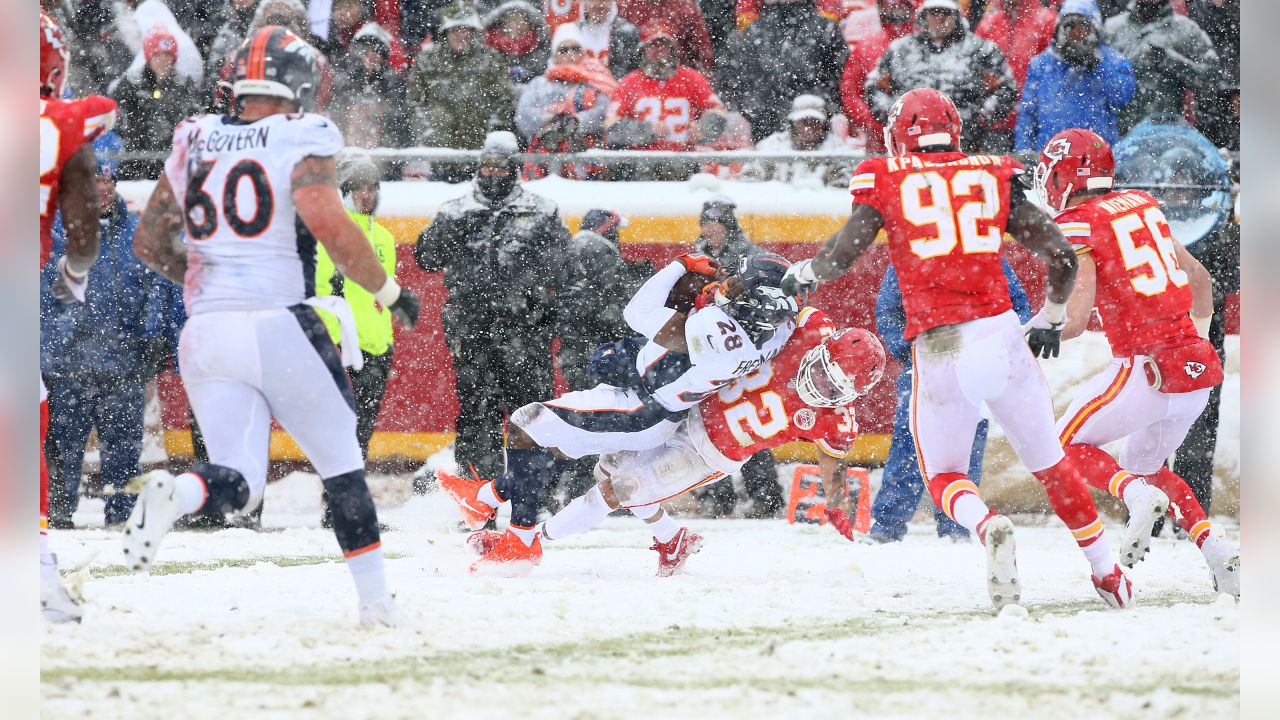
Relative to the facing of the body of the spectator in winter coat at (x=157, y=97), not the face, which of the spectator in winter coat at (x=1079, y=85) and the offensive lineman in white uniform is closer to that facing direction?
the offensive lineman in white uniform

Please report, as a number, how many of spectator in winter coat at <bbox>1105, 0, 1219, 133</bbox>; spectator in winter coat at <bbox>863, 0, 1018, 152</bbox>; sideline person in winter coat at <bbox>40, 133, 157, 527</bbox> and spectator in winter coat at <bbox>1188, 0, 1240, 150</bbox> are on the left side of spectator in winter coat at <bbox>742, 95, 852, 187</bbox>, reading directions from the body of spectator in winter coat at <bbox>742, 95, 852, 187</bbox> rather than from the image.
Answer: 3

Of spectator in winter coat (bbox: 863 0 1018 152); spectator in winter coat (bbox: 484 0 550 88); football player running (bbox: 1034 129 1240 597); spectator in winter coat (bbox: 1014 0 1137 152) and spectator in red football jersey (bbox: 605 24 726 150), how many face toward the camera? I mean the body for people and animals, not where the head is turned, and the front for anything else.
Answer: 4

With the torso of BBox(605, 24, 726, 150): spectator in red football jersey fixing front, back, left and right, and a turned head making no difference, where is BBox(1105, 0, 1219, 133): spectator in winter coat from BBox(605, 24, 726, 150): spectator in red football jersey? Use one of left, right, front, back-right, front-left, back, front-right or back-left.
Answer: left

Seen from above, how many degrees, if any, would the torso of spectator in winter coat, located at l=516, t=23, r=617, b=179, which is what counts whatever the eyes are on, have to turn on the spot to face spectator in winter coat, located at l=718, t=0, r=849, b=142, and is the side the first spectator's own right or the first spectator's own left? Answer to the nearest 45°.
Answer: approximately 90° to the first spectator's own left

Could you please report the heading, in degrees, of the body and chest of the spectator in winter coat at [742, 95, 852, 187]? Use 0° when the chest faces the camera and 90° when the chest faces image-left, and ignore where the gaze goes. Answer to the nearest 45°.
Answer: approximately 0°

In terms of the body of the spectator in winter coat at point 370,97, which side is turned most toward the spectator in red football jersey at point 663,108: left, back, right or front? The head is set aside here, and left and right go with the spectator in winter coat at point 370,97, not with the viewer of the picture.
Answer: left

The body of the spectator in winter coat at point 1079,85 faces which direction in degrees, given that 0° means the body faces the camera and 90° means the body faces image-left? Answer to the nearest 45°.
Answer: approximately 0°

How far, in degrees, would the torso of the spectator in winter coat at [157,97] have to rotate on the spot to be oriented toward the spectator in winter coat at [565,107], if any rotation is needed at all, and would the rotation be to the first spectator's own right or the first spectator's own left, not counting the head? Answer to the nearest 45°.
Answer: approximately 90° to the first spectator's own left
